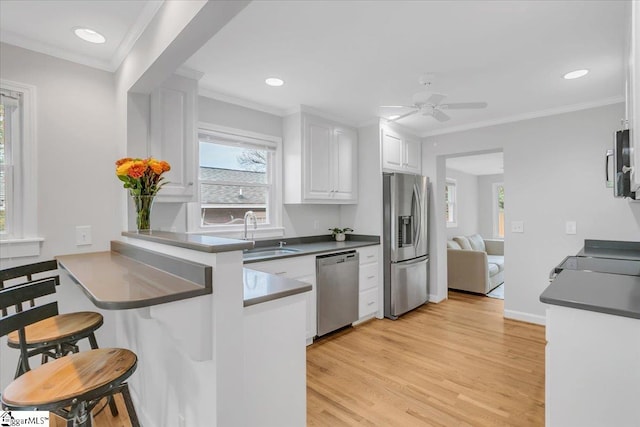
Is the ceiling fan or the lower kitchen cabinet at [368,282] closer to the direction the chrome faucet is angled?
the ceiling fan

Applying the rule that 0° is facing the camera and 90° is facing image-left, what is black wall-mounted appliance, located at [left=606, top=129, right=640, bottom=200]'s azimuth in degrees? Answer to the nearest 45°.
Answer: approximately 90°

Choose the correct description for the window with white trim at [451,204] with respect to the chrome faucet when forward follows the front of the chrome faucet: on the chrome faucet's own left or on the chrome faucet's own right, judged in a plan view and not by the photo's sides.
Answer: on the chrome faucet's own left

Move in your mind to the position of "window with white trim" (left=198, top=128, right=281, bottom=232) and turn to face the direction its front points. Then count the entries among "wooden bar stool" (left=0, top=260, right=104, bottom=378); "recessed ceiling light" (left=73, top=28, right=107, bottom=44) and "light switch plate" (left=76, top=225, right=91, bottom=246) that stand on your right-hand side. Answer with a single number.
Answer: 3

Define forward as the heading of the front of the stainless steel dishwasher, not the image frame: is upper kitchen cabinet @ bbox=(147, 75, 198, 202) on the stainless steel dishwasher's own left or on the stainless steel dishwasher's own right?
on the stainless steel dishwasher's own right

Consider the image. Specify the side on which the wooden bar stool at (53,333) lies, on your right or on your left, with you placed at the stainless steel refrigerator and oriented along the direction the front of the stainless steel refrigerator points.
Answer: on your right

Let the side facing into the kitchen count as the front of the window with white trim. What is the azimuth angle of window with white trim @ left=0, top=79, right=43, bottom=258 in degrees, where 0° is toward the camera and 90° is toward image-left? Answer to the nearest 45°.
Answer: approximately 315°

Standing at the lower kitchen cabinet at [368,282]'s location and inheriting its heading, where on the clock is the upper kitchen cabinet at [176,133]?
The upper kitchen cabinet is roughly at 3 o'clock from the lower kitchen cabinet.

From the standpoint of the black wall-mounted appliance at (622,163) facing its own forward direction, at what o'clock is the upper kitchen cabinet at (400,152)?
The upper kitchen cabinet is roughly at 1 o'clock from the black wall-mounted appliance.

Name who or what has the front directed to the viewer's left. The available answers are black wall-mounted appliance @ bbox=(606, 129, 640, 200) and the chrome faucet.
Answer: the black wall-mounted appliance

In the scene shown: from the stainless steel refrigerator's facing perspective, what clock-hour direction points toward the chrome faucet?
The chrome faucet is roughly at 3 o'clock from the stainless steel refrigerator.

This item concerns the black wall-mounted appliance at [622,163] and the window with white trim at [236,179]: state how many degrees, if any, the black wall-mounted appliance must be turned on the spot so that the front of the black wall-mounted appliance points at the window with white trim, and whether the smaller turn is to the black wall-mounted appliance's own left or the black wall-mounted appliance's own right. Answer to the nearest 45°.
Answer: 0° — it already faces it
